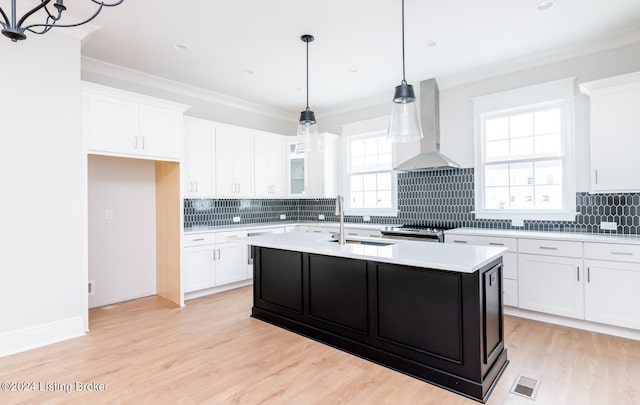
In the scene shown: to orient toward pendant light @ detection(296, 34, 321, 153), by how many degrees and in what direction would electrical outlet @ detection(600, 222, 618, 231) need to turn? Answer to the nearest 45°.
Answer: approximately 45° to its right

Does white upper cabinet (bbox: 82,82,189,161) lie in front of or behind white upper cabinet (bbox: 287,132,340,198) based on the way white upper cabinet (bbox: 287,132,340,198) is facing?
in front

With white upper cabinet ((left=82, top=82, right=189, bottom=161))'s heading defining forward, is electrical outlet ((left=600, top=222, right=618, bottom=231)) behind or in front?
in front

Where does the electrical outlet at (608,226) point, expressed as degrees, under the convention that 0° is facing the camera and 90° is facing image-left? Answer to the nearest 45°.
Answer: approximately 0°

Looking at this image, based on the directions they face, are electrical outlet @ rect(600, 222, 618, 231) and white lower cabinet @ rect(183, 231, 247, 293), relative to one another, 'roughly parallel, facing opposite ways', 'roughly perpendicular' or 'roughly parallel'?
roughly perpendicular

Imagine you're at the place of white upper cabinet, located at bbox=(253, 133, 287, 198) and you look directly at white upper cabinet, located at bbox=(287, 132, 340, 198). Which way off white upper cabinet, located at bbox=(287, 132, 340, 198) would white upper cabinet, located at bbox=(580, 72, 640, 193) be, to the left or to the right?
right

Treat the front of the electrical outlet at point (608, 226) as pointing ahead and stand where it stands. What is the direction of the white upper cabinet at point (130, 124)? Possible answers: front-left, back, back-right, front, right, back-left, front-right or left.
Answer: front-right
